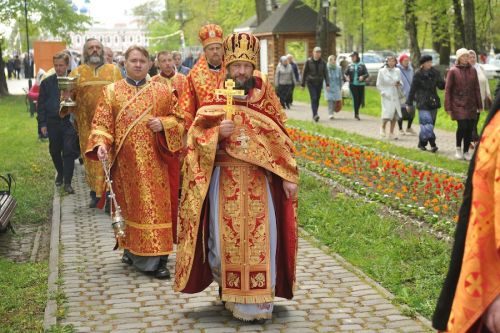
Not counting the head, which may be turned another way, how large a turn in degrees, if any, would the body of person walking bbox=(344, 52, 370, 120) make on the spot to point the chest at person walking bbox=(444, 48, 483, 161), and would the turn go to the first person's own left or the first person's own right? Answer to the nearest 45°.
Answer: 0° — they already face them

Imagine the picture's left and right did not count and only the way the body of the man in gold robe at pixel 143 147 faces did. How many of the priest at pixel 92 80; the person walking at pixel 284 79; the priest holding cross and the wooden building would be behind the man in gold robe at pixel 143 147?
3

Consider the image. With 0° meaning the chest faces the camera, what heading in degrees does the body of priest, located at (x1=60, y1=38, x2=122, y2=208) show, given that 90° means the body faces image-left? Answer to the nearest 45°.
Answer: approximately 0°

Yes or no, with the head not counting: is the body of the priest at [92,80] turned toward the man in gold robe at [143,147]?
yes

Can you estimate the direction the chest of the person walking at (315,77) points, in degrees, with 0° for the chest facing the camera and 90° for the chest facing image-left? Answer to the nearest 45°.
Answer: approximately 0°
